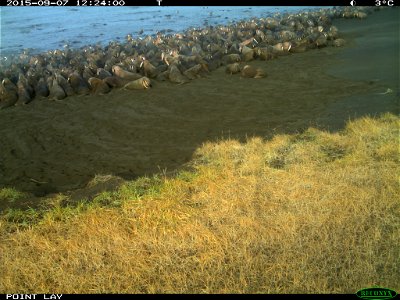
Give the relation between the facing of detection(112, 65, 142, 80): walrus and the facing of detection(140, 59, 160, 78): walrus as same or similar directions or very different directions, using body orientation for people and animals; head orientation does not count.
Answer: same or similar directions

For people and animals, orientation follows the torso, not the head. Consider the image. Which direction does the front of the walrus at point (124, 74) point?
to the viewer's left

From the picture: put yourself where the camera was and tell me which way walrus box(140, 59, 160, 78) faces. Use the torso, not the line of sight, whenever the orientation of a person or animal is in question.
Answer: facing to the left of the viewer

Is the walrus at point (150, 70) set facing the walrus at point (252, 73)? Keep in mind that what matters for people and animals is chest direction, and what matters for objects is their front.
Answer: no

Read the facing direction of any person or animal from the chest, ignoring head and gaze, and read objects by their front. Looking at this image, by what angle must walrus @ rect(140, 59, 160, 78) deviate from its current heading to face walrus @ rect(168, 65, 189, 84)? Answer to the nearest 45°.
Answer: approximately 135° to its left

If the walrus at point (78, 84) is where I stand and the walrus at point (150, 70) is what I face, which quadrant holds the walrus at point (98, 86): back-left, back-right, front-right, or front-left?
front-right
